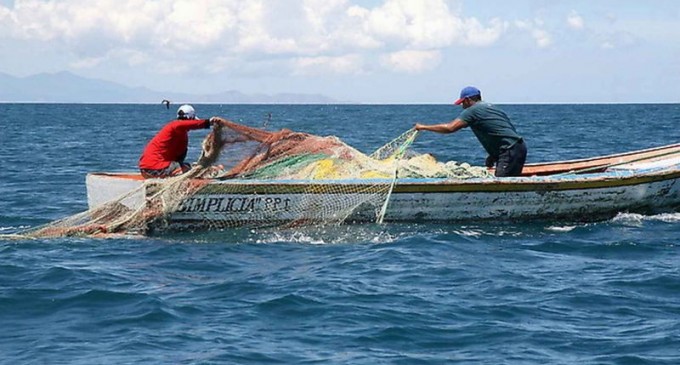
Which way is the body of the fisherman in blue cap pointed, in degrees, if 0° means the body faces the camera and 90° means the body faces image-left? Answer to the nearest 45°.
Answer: approximately 90°

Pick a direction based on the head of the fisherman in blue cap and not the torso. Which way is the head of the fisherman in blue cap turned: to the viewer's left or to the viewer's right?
to the viewer's left

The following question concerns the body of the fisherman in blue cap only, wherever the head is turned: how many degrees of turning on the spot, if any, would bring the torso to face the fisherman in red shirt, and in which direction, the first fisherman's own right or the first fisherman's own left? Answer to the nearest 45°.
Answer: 0° — they already face them

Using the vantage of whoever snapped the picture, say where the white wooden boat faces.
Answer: facing to the right of the viewer
